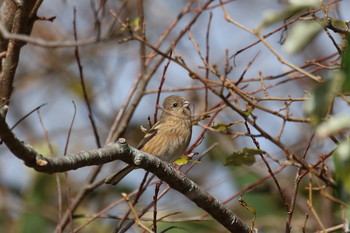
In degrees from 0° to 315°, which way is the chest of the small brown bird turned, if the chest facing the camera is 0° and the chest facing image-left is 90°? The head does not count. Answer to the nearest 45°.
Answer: approximately 315°

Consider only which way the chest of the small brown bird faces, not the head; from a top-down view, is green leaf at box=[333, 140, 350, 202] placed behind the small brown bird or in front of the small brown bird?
in front

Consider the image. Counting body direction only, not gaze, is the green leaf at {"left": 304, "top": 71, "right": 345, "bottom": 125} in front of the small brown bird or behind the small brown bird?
in front

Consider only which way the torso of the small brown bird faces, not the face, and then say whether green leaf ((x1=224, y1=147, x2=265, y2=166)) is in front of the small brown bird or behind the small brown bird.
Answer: in front
